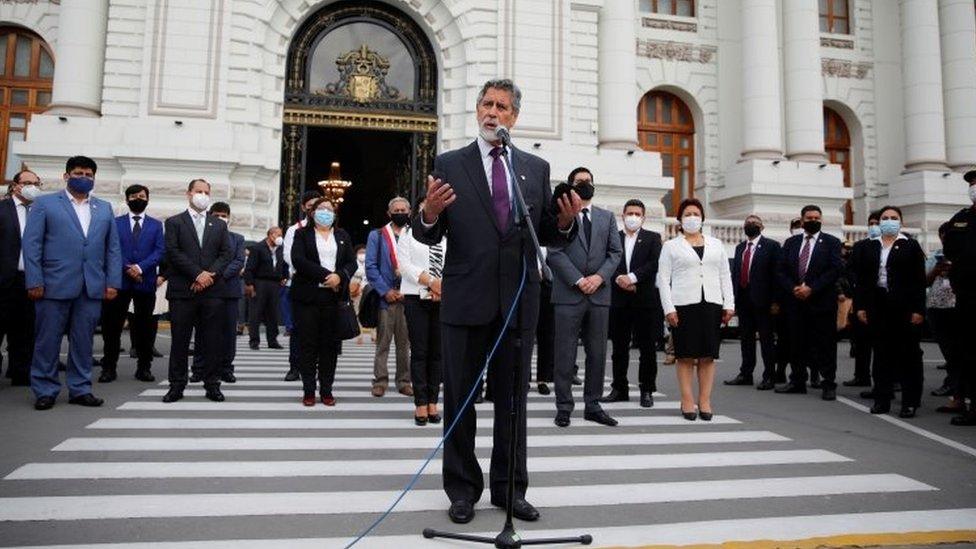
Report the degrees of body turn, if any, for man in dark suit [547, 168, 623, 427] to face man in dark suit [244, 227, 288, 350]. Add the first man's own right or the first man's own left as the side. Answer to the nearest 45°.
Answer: approximately 135° to the first man's own right

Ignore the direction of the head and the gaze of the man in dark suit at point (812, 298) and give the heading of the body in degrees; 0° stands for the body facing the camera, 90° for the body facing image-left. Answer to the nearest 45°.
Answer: approximately 45°

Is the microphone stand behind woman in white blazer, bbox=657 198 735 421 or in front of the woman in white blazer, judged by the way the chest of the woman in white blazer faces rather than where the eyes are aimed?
in front

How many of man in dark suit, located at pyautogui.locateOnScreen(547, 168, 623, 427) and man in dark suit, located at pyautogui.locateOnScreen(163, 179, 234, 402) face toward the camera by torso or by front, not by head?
2

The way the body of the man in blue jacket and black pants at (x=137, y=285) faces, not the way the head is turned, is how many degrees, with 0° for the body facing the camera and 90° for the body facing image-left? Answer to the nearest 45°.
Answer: approximately 0°

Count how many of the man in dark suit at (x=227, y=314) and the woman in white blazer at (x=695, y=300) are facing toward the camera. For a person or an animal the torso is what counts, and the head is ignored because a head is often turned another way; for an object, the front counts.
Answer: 2

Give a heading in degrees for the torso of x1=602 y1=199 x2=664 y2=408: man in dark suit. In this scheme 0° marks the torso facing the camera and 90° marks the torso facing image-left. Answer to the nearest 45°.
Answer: approximately 45°
